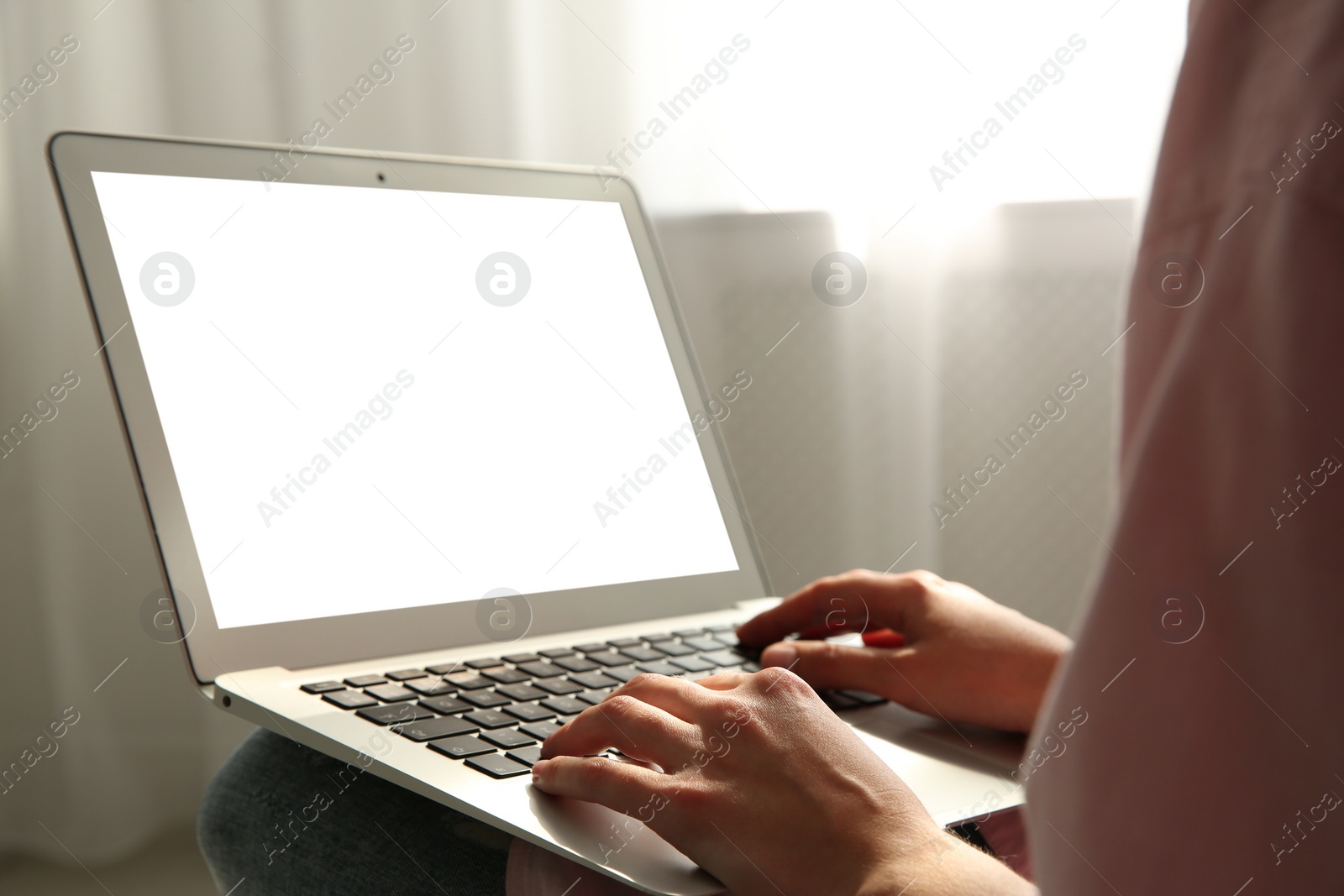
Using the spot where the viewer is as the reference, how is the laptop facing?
facing the viewer and to the right of the viewer
